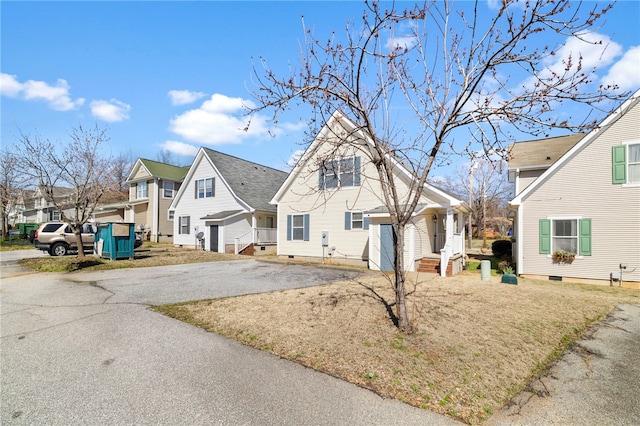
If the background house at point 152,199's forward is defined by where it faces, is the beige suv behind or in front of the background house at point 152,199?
in front

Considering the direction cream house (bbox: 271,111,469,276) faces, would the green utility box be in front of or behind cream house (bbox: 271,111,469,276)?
in front

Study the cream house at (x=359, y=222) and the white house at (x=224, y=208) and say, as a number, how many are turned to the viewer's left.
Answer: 0

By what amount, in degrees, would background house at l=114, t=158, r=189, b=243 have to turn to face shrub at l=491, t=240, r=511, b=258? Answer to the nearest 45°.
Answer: approximately 90° to its left

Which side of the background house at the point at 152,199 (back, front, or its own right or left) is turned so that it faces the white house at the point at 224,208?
left

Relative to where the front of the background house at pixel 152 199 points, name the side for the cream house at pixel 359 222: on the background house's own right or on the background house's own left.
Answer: on the background house's own left

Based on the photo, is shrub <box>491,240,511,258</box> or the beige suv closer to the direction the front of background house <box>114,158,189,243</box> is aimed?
the beige suv

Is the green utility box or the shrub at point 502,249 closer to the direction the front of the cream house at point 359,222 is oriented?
the green utility box

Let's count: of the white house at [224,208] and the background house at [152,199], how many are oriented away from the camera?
0

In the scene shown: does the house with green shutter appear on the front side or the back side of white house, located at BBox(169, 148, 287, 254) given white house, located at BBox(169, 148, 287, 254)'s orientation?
on the front side

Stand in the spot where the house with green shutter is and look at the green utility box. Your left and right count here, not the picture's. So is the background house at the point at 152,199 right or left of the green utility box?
right
